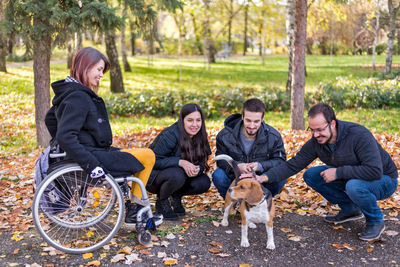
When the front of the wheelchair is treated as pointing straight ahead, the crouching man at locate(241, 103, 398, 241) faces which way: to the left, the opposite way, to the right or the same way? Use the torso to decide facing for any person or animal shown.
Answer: the opposite way

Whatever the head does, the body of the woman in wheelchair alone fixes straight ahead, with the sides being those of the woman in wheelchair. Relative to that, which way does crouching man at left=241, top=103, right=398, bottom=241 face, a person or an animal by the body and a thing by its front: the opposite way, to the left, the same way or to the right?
the opposite way

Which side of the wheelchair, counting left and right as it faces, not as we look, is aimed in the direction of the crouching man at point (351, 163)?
front

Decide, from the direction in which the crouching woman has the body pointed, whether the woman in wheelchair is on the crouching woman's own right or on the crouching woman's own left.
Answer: on the crouching woman's own right

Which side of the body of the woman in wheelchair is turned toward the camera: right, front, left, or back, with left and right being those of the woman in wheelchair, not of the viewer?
right

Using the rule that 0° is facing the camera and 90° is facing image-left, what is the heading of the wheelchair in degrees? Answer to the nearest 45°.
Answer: approximately 270°

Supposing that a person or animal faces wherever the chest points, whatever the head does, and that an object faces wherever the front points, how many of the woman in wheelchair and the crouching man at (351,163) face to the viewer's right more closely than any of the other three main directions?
1

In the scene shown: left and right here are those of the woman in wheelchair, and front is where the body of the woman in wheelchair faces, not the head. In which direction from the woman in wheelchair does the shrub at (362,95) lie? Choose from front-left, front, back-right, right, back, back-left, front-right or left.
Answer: front-left

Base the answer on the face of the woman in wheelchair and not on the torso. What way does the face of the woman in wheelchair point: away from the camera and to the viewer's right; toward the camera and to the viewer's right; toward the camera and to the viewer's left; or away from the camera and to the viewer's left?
toward the camera and to the viewer's right

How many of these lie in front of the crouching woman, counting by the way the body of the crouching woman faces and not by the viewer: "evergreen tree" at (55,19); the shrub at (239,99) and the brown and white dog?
1

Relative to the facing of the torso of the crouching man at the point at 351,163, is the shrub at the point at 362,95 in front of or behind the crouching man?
behind

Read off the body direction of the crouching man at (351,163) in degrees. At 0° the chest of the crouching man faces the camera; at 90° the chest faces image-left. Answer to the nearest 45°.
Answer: approximately 45°

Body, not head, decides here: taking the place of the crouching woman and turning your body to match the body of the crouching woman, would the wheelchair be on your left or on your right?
on your right
